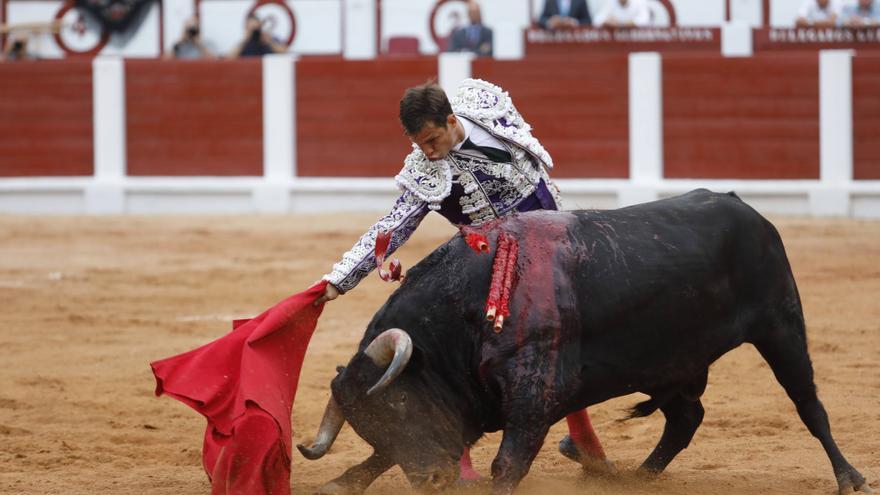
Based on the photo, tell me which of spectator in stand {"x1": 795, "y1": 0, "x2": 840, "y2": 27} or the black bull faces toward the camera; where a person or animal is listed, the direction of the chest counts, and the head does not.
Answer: the spectator in stand

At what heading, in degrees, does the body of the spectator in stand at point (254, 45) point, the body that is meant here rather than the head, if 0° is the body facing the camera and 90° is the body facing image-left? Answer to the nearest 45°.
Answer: approximately 0°

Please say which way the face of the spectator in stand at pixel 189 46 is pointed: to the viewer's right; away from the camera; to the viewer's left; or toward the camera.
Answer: toward the camera

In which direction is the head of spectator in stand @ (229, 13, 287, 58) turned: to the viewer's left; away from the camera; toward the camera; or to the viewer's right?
toward the camera

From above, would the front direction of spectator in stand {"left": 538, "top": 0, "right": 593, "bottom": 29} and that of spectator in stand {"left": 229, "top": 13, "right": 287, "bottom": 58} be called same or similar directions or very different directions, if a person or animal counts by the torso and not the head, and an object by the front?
same or similar directions

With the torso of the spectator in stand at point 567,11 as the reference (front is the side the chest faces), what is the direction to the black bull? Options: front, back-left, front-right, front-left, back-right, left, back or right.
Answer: front

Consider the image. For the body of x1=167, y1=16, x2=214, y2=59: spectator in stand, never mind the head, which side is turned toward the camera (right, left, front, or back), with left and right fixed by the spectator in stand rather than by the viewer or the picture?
front

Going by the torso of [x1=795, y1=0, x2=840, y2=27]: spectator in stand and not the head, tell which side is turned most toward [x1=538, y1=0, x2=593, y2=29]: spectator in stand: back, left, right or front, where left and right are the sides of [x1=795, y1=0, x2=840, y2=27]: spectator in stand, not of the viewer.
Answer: right

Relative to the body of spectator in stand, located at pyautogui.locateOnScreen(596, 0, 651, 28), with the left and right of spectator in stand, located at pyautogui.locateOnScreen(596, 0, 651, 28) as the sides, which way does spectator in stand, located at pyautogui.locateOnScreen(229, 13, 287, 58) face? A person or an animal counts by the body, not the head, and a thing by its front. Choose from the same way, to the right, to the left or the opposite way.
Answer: the same way

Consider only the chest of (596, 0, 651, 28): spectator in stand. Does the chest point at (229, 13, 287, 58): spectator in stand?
no

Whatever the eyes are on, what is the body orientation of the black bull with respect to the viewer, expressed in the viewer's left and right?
facing to the left of the viewer

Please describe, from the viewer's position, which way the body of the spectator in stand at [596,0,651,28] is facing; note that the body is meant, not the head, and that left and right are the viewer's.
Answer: facing the viewer

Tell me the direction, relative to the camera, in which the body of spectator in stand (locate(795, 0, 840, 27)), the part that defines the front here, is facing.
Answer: toward the camera

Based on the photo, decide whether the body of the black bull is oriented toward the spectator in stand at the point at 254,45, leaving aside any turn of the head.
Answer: no

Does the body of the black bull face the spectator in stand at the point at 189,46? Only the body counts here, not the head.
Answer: no

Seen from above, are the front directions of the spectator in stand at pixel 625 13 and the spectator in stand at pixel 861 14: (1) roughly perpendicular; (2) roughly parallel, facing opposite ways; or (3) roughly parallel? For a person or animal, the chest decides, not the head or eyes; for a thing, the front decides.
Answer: roughly parallel
